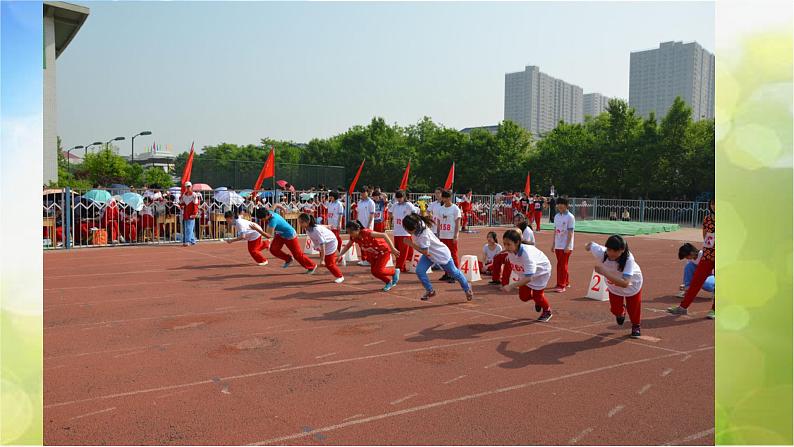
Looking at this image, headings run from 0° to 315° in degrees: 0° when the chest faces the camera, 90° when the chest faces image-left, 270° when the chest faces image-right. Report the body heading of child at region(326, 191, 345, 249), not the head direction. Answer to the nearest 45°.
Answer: approximately 45°

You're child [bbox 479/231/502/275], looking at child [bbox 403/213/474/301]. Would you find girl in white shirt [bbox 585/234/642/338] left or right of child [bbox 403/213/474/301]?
left

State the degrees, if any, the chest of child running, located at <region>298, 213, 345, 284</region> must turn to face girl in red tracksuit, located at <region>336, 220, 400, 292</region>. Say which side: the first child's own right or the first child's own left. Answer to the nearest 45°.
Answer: approximately 135° to the first child's own left

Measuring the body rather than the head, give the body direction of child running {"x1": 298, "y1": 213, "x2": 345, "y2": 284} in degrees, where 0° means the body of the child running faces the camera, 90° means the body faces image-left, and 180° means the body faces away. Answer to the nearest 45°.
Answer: approximately 90°

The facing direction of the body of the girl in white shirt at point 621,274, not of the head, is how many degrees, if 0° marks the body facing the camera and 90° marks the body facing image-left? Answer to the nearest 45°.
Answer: approximately 45°
